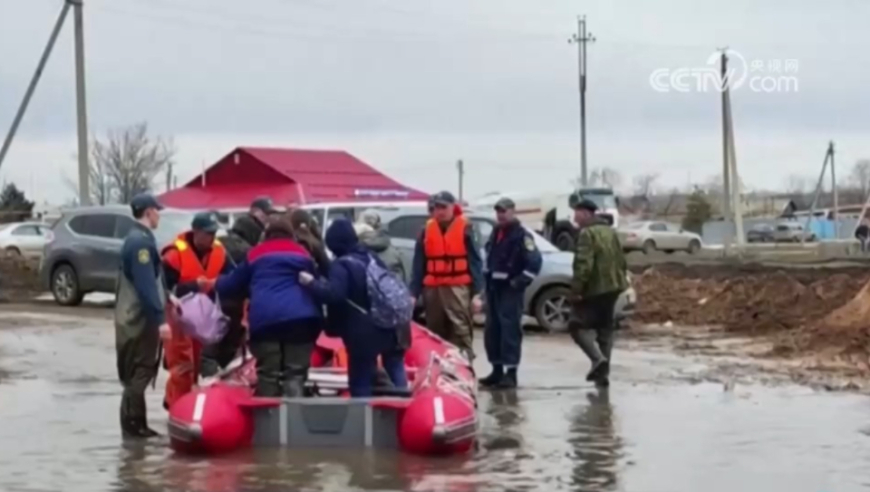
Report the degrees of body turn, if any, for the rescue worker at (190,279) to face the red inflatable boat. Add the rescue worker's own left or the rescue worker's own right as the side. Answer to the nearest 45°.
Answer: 0° — they already face it

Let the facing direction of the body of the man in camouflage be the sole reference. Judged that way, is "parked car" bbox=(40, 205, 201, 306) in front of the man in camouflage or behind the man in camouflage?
in front

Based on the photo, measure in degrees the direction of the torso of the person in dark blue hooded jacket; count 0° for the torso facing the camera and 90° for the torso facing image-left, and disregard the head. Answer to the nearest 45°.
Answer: approximately 135°

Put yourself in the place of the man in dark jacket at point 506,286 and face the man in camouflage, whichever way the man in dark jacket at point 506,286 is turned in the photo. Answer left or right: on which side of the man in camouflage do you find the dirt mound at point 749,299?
left

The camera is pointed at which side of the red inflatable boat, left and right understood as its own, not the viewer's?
back

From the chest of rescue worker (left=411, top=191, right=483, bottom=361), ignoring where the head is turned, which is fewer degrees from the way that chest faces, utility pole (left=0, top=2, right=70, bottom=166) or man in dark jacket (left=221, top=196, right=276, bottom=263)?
the man in dark jacket

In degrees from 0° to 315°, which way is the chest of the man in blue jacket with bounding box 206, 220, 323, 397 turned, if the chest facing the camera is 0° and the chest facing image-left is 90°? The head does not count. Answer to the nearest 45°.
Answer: approximately 180°

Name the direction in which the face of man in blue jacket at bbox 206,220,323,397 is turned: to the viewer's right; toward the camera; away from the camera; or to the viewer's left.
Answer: away from the camera

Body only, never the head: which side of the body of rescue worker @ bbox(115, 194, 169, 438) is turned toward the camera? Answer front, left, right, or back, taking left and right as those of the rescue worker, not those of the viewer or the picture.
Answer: right

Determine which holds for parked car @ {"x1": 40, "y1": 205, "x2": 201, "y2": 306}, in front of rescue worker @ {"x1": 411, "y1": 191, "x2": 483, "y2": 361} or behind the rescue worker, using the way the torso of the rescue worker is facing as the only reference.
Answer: behind

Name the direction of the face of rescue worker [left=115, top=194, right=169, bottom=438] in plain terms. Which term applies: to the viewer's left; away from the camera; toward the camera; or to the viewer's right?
to the viewer's right
